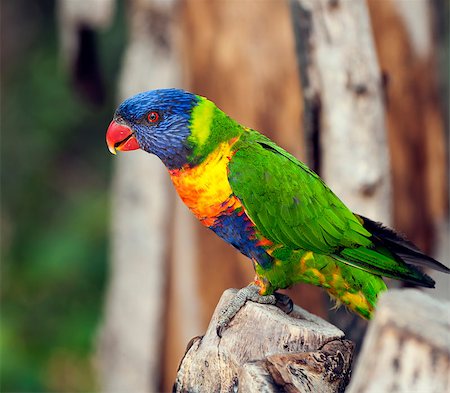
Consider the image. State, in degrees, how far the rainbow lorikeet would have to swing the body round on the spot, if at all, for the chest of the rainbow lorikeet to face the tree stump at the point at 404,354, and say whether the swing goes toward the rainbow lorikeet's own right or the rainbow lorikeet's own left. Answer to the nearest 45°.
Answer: approximately 135° to the rainbow lorikeet's own left

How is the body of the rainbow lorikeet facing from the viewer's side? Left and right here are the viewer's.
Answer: facing to the left of the viewer
